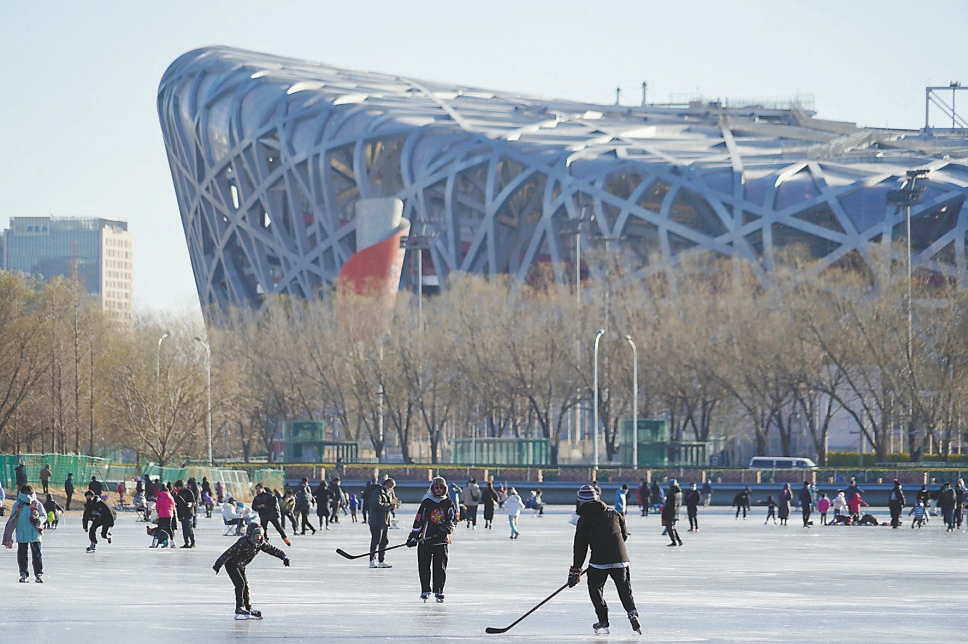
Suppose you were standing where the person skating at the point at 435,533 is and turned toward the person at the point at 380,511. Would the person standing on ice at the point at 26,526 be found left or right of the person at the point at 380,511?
left

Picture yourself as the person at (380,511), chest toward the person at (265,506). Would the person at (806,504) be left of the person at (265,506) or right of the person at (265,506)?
right

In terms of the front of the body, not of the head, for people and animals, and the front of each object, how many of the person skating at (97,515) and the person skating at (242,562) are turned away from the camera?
0

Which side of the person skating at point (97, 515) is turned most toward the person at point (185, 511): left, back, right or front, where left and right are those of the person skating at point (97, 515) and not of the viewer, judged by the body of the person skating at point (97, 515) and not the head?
back

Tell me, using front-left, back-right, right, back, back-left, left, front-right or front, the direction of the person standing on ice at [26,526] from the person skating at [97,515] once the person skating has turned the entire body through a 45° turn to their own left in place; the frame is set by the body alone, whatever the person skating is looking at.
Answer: front

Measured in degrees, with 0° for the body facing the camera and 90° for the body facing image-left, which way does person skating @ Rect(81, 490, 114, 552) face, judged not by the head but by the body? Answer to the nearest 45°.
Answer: approximately 45°

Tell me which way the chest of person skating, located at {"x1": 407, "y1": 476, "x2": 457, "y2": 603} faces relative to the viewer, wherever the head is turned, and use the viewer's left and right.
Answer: facing the viewer

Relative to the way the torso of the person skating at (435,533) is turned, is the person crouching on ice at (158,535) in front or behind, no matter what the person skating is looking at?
behind
